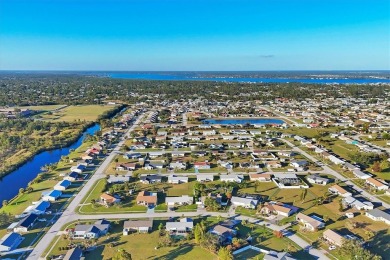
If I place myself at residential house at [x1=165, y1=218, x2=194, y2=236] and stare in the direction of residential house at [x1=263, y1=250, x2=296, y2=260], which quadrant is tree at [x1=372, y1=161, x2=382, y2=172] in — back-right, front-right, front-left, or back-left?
front-left

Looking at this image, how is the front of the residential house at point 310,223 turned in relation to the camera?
facing the viewer and to the left of the viewer

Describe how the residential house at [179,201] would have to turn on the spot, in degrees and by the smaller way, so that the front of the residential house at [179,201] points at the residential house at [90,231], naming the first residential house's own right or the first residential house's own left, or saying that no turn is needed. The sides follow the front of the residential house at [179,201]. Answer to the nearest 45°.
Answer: approximately 45° to the first residential house's own right

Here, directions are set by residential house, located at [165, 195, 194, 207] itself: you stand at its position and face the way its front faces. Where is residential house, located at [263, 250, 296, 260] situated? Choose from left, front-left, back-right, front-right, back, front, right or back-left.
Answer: front-left

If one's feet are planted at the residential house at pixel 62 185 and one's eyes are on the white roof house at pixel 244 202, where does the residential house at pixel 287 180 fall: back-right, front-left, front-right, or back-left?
front-left

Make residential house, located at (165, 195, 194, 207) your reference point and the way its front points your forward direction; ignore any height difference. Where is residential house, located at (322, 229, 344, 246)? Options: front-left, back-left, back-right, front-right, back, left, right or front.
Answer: front-left

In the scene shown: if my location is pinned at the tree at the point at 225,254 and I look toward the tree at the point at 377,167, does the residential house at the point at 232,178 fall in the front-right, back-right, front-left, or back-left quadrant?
front-left

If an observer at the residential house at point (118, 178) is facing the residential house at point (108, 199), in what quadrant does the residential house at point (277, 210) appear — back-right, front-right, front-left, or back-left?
front-left

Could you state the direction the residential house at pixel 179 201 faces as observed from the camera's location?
facing the viewer

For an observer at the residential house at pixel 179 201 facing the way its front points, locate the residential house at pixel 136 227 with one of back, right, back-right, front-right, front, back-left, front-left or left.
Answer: front-right
